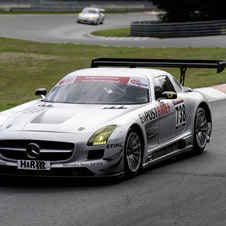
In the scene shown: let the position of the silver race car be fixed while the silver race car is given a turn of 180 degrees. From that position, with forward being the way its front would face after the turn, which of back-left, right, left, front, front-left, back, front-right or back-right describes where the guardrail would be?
front-left

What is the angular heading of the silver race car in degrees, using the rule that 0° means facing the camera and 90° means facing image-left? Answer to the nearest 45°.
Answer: approximately 45°
